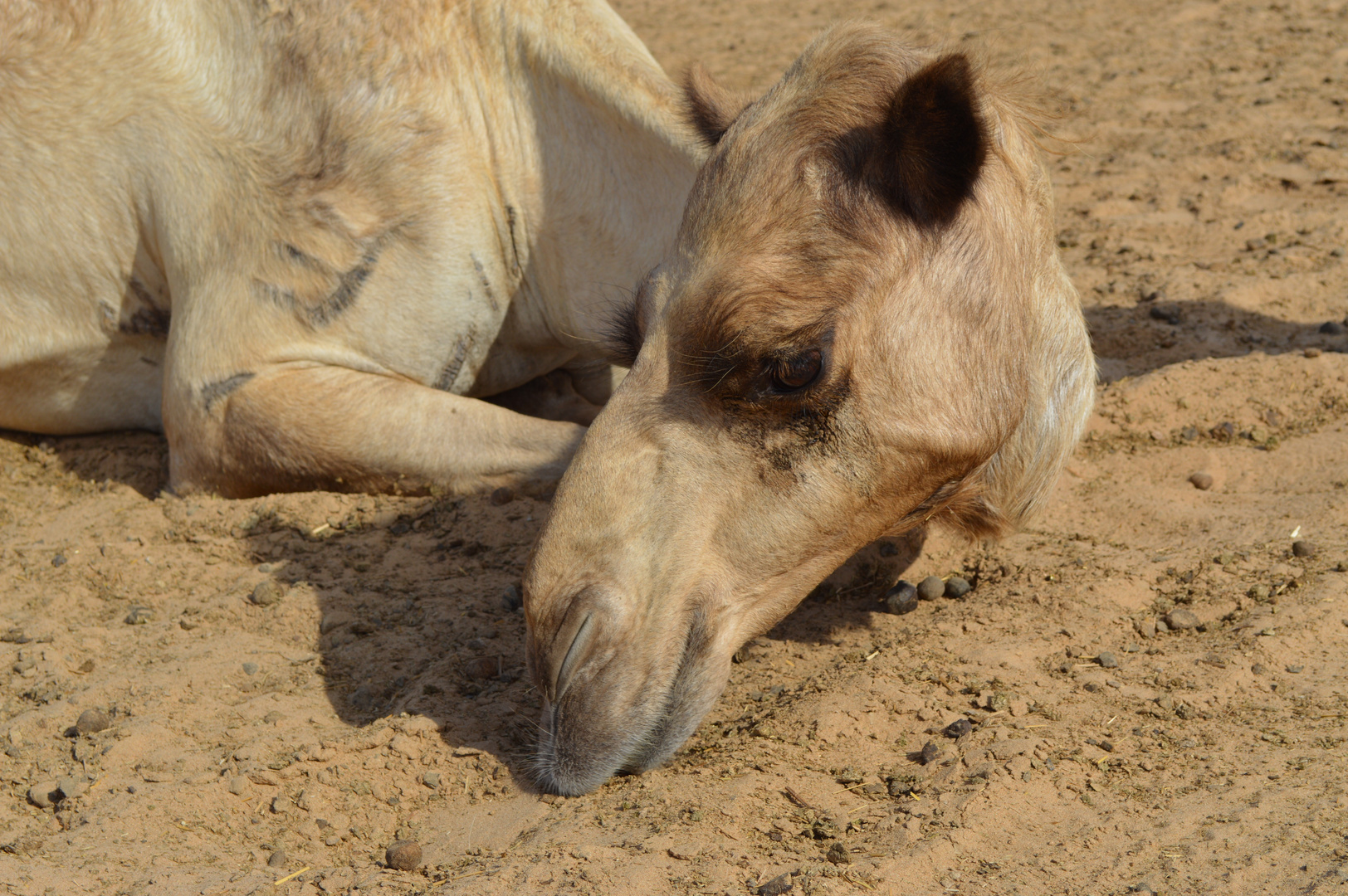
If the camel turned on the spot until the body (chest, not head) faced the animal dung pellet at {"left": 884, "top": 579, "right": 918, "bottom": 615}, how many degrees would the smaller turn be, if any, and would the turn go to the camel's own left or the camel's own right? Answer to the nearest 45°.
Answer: approximately 45° to the camel's own right

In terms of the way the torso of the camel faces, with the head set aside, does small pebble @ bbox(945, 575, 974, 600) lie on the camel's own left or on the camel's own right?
on the camel's own right

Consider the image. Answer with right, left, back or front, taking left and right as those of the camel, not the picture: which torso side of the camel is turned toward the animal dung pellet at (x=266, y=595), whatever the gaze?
right

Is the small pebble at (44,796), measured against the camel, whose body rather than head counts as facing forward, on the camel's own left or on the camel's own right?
on the camel's own right

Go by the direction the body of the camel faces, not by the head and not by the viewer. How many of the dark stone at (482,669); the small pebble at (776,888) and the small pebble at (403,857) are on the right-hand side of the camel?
3

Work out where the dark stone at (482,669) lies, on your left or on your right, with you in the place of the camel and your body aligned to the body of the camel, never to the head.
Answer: on your right

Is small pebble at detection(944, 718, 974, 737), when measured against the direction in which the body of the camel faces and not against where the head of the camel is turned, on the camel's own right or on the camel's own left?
on the camel's own right

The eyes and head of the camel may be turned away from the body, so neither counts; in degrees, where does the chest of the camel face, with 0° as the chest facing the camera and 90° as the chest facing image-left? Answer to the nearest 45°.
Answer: approximately 270°
